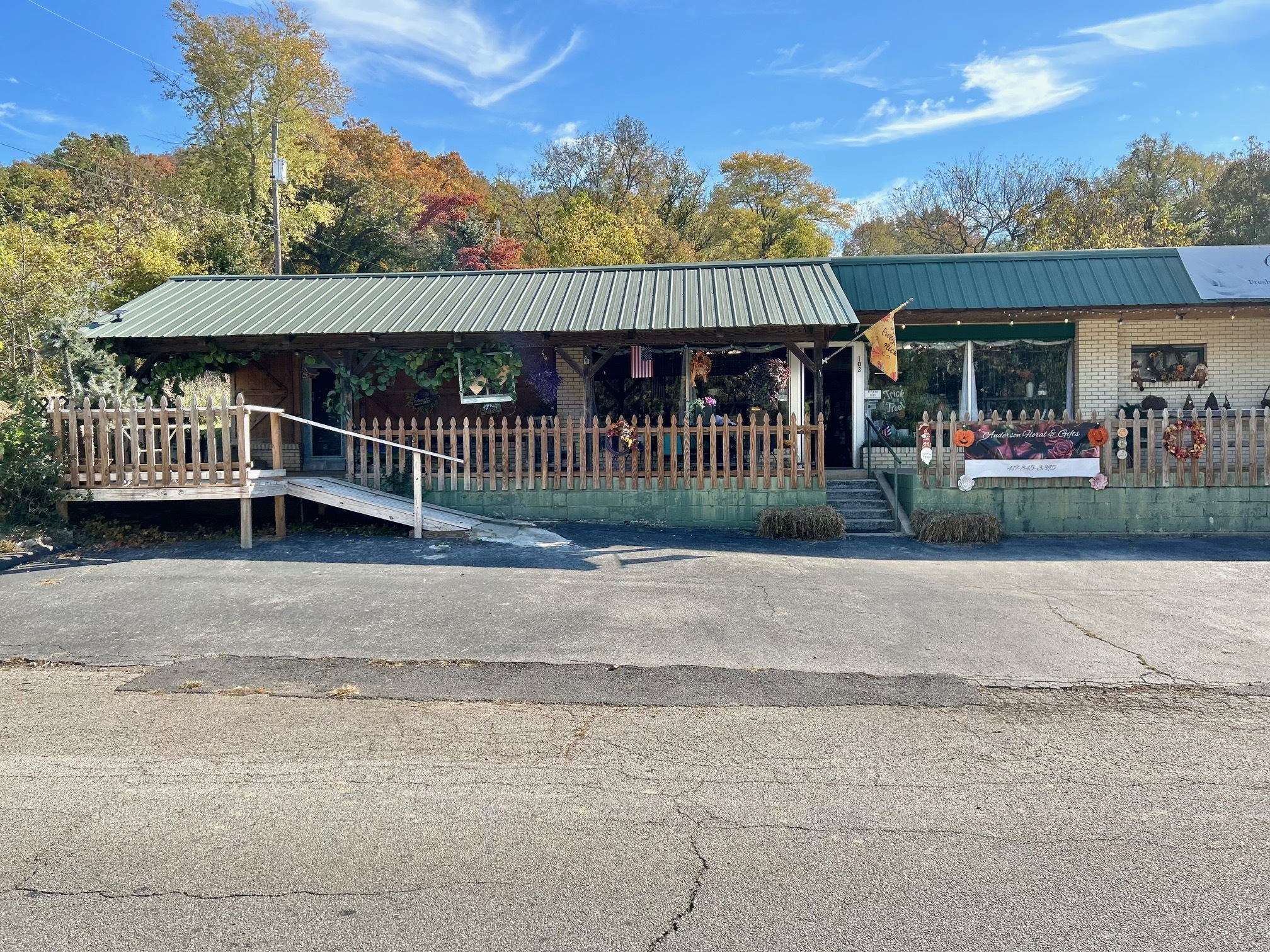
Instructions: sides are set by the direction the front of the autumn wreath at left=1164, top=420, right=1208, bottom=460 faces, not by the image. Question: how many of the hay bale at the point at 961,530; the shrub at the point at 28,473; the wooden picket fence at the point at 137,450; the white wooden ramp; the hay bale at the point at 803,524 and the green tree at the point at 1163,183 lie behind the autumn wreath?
1

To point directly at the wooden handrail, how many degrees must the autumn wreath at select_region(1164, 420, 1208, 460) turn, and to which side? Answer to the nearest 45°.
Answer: approximately 45° to its right

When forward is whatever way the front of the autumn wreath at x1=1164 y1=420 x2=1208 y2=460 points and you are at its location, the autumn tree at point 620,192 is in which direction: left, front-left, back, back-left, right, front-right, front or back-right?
back-right

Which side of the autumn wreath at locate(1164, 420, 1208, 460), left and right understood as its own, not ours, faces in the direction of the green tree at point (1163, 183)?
back

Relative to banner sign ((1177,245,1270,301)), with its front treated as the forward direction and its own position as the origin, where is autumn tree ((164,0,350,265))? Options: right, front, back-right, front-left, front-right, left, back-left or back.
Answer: right

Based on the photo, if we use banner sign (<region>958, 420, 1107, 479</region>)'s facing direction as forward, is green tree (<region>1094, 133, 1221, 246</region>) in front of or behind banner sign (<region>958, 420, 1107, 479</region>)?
behind

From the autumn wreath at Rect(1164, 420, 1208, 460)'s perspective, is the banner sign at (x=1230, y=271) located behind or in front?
behind

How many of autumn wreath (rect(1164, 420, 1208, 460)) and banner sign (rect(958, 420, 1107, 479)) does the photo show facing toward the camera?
2

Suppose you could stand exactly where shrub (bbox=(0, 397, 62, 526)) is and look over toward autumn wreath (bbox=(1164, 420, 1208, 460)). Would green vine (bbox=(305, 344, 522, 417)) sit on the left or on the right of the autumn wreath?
left

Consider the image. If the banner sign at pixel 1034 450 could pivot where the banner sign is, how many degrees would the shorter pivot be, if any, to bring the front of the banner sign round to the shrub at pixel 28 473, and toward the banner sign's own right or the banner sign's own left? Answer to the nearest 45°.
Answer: approximately 45° to the banner sign's own right

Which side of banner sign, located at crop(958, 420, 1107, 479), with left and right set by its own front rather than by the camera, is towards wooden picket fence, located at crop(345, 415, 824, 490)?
right

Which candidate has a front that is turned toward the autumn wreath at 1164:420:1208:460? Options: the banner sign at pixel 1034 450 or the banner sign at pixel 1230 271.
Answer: the banner sign at pixel 1230 271

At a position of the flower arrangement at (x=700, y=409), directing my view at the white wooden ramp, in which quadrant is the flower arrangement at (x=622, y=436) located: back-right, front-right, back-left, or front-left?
front-left

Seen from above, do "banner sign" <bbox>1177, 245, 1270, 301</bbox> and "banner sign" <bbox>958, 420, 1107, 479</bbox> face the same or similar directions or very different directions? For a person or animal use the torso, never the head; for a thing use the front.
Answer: same or similar directions

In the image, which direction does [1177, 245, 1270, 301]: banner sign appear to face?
toward the camera

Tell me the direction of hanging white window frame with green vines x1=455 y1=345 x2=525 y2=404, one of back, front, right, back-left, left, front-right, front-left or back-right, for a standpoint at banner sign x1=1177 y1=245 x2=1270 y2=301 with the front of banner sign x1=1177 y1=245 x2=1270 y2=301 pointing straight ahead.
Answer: front-right

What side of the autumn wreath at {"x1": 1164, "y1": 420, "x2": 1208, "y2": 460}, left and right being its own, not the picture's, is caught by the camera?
front
